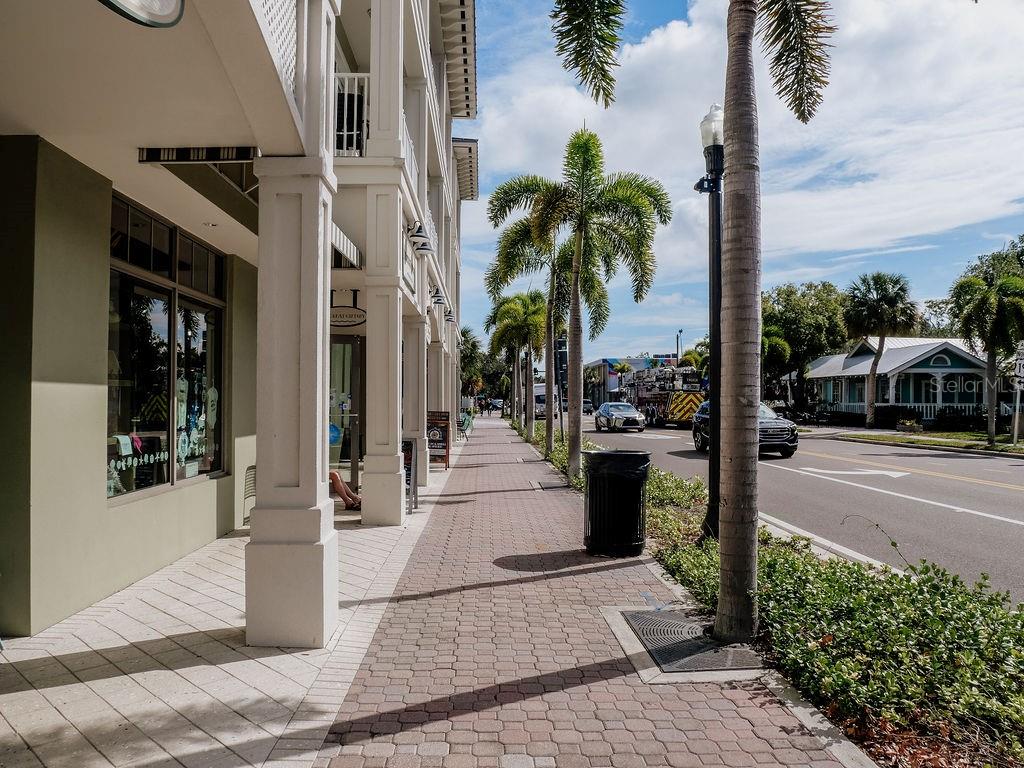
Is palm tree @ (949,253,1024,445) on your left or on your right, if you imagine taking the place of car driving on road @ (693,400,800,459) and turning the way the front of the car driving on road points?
on your left

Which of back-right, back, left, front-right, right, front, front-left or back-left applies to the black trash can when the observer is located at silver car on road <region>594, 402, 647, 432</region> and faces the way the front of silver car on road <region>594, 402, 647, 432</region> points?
front-right

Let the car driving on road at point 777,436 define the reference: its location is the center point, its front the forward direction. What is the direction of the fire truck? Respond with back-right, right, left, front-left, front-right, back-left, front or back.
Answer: back-left

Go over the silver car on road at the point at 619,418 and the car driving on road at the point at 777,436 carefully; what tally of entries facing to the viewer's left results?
0

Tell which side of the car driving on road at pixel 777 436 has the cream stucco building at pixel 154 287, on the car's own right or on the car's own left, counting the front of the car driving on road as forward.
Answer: on the car's own right

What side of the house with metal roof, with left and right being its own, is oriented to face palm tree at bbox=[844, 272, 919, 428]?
front

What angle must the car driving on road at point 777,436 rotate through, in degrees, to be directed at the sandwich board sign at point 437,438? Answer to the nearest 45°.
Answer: approximately 90° to its right

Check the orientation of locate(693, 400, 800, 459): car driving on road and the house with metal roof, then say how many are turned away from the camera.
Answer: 0

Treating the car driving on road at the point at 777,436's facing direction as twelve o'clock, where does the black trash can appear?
The black trash can is roughly at 2 o'clock from the car driving on road.

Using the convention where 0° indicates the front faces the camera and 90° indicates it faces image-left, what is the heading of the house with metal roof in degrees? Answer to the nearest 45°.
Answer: approximately 45°

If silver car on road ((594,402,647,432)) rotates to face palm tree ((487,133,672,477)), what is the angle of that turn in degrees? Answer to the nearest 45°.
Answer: approximately 45° to its right
